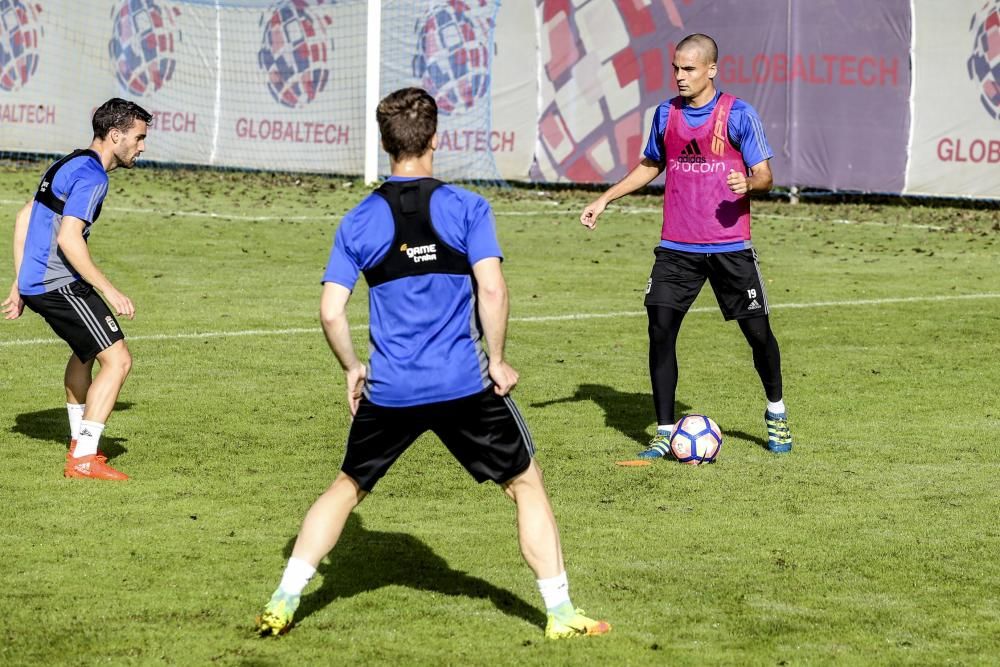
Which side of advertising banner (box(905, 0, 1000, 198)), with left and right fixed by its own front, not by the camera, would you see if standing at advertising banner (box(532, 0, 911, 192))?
right

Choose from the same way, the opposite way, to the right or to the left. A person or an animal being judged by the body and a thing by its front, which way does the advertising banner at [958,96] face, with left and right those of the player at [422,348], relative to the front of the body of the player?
the opposite way

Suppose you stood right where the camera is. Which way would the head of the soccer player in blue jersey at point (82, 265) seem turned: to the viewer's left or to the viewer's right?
to the viewer's right

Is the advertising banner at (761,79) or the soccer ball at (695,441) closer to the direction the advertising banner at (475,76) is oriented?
the soccer ball

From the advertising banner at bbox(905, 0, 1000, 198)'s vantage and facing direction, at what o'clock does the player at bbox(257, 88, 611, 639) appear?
The player is roughly at 12 o'clock from the advertising banner.

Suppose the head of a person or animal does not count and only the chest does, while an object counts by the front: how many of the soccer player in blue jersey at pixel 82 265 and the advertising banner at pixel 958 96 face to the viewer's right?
1

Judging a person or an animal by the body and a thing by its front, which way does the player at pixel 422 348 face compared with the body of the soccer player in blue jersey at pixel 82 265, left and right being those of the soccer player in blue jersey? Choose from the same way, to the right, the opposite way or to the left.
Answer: to the left

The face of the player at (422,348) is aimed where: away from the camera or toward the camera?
away from the camera

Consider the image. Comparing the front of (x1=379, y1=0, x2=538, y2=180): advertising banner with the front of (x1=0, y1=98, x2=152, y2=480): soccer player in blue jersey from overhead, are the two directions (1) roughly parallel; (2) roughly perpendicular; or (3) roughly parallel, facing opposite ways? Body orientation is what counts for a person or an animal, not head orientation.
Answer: roughly perpendicular

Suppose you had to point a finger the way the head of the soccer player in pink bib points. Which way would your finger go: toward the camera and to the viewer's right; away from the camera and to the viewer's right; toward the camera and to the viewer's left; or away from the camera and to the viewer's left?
toward the camera and to the viewer's left

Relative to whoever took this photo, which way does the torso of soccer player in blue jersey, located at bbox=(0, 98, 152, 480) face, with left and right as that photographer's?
facing to the right of the viewer

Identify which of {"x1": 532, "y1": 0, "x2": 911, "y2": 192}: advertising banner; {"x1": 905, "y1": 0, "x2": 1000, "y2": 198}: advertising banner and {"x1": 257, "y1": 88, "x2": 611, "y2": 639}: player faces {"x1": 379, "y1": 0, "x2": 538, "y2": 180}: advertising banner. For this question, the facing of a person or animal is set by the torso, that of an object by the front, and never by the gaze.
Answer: the player

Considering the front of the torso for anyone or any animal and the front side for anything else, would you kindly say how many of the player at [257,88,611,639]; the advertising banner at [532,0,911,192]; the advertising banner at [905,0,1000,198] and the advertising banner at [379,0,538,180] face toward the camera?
3

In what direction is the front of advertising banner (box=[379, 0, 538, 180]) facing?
toward the camera

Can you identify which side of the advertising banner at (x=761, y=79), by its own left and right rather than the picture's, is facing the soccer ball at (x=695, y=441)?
front

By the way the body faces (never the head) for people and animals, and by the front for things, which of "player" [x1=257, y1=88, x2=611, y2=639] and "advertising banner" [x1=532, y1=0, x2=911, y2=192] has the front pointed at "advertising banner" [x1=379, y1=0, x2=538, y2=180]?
the player

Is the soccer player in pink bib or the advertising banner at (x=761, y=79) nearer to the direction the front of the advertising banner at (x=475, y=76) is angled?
the soccer player in pink bib

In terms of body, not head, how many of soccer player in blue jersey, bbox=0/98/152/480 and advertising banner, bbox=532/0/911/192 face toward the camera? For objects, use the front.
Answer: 1

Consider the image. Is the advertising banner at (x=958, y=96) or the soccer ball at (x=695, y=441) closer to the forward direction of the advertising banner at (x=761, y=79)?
the soccer ball
